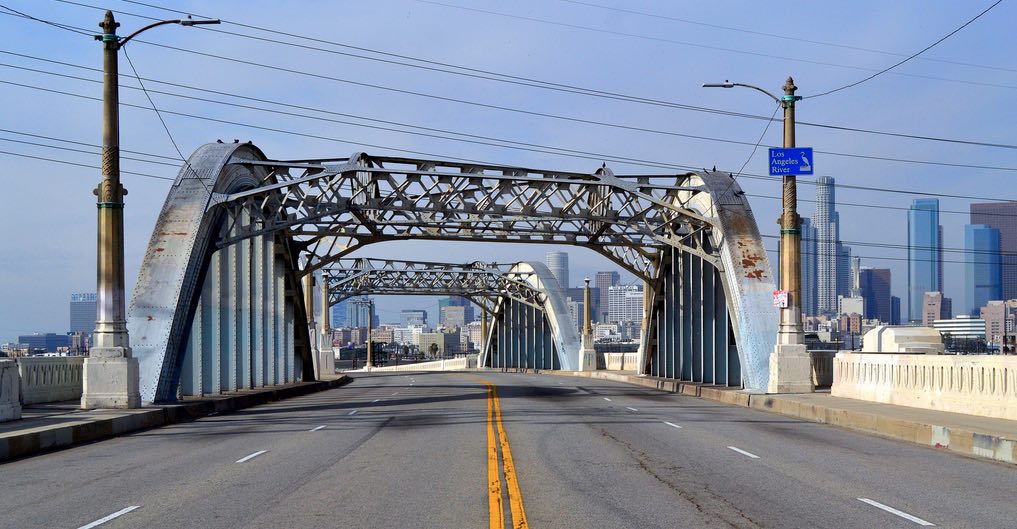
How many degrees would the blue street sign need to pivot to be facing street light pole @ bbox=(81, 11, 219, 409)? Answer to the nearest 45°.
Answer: approximately 45° to its right

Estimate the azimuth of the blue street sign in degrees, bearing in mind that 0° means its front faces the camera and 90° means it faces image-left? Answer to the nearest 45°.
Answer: approximately 0°

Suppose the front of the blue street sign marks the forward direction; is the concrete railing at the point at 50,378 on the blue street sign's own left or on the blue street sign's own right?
on the blue street sign's own right

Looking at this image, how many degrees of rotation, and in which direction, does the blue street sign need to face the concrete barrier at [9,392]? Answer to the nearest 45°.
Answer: approximately 45° to its right
